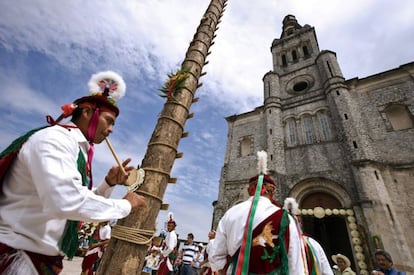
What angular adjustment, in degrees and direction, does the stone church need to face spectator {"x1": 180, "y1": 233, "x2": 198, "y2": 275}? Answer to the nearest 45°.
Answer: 0° — it already faces them

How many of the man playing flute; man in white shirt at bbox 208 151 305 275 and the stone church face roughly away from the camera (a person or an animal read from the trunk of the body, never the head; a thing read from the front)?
1

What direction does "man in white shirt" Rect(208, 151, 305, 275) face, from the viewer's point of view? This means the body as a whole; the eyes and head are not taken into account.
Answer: away from the camera

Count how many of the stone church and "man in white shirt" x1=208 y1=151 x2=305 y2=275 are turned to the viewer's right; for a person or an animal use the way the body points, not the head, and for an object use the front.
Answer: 0

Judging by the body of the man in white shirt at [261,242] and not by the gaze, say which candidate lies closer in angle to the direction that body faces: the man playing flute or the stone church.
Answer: the stone church

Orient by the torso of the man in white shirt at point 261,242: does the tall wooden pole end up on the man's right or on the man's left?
on the man's left

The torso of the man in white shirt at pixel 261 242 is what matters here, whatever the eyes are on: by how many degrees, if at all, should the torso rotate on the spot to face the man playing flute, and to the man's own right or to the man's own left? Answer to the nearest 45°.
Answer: approximately 135° to the man's own left

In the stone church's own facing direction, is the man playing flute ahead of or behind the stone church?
ahead

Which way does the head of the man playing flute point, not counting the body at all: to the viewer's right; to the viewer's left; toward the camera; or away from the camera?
to the viewer's right

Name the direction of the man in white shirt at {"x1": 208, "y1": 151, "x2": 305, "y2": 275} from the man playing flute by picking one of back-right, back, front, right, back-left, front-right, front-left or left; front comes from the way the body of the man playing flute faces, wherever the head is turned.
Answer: front

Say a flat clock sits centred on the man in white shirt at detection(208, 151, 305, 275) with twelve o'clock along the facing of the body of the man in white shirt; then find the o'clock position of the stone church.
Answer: The stone church is roughly at 1 o'clock from the man in white shirt.

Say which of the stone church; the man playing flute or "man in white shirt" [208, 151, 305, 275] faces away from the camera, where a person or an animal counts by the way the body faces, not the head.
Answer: the man in white shirt

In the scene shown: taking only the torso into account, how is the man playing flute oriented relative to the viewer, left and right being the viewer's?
facing to the right of the viewer

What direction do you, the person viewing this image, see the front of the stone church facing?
facing the viewer and to the left of the viewer
